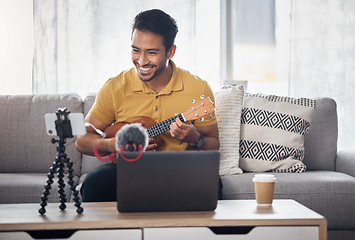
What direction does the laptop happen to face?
away from the camera

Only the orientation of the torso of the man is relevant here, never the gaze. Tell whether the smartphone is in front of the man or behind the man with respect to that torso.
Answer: in front

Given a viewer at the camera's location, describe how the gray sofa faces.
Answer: facing the viewer

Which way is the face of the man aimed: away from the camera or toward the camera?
toward the camera

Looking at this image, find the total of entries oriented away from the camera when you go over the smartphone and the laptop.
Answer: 2

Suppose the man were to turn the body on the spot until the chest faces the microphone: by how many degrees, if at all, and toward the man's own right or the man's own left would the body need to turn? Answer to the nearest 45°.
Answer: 0° — they already face it

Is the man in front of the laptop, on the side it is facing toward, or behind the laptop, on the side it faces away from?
in front

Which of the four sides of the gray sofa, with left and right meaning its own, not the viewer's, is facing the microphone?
front

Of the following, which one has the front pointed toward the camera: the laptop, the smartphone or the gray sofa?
the gray sofa

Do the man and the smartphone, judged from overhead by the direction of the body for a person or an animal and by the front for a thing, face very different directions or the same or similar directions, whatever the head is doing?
very different directions

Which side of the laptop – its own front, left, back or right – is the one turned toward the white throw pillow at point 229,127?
front

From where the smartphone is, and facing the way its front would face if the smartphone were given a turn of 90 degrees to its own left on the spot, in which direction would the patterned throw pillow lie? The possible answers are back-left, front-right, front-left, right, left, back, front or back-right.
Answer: back-right

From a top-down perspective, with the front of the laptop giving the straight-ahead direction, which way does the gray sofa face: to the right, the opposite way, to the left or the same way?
the opposite way

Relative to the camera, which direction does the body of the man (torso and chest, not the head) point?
toward the camera

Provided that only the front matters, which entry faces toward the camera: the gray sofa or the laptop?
the gray sofa
